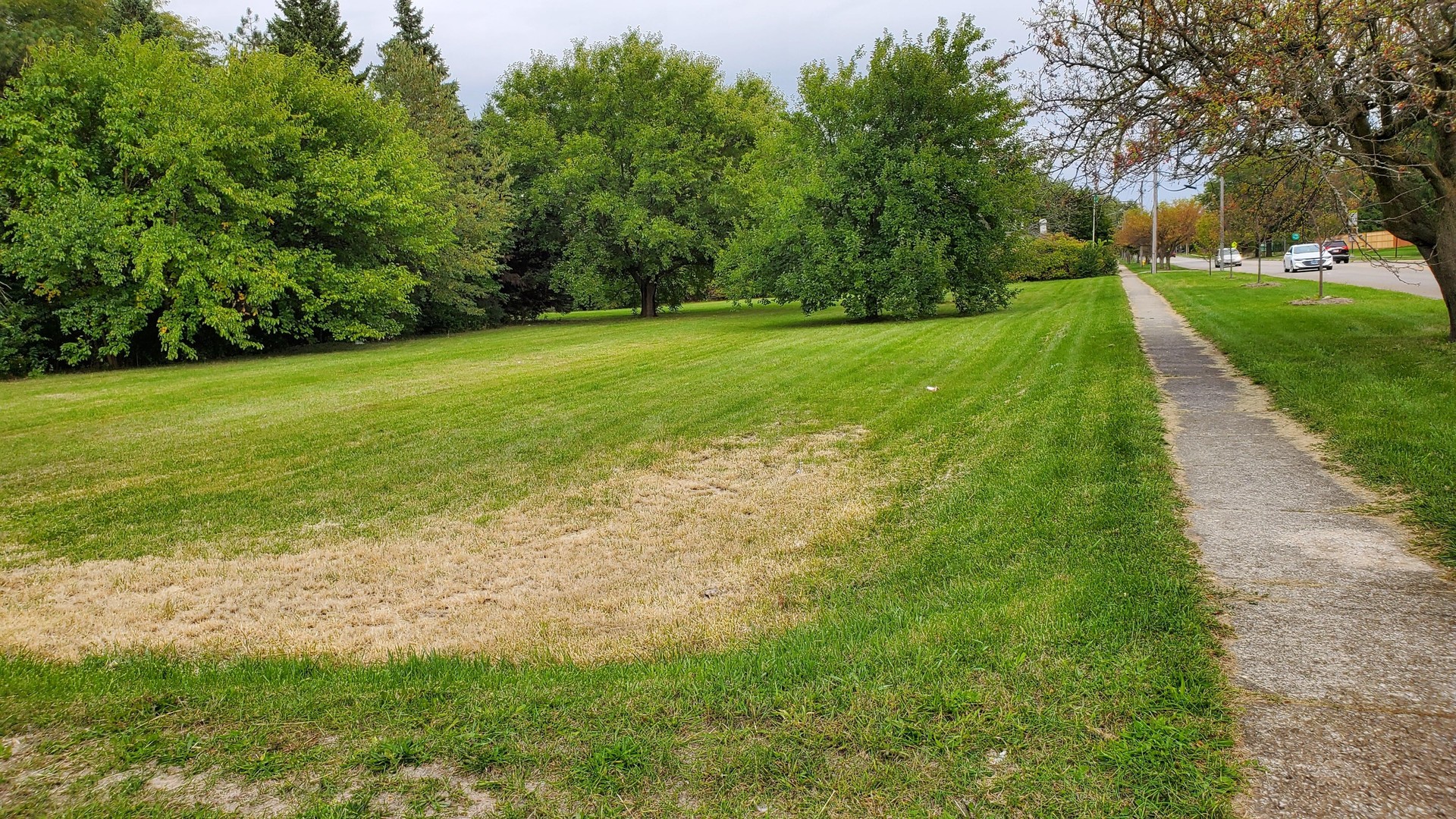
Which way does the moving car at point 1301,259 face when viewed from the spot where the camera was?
facing the viewer and to the right of the viewer

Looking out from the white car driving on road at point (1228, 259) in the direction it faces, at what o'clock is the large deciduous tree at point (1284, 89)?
The large deciduous tree is roughly at 12 o'clock from the white car driving on road.

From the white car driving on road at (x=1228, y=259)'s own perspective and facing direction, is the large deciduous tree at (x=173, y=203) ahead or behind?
ahead

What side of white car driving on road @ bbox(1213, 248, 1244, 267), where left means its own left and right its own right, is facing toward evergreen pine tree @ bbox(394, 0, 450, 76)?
right

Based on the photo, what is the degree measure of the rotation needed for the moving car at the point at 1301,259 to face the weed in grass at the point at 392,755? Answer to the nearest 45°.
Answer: approximately 45° to its right

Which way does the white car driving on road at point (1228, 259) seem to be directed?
toward the camera

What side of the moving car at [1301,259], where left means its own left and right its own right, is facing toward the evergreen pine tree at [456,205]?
right

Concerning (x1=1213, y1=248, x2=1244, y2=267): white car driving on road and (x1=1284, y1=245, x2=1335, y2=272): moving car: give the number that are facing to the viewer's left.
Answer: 0

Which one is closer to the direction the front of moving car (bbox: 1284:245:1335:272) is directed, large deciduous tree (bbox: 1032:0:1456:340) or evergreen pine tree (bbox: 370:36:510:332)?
the large deciduous tree

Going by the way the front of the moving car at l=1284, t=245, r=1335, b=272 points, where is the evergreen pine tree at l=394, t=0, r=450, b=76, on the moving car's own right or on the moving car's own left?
on the moving car's own right
